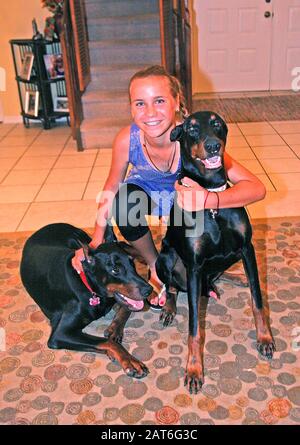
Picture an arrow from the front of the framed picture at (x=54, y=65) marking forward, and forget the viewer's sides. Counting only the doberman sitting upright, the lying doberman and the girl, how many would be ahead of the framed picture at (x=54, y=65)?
3

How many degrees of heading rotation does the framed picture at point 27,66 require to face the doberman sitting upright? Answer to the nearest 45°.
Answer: approximately 45° to its left

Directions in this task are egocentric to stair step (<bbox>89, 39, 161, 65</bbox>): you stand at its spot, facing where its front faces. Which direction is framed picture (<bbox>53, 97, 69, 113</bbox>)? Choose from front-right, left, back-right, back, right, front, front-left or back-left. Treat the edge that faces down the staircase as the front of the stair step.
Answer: right

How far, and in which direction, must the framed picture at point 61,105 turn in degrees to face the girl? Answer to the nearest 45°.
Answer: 0° — it already faces them

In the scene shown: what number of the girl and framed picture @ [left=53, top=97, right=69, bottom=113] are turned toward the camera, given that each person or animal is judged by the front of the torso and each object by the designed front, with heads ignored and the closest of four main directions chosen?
2

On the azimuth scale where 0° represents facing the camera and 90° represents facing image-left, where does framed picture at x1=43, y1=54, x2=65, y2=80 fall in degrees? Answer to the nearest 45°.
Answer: approximately 0°

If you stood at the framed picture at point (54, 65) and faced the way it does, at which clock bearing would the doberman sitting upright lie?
The doberman sitting upright is roughly at 12 o'clock from the framed picture.

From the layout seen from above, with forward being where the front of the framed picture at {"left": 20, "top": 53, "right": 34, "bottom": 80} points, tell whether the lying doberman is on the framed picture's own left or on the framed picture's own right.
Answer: on the framed picture's own left
